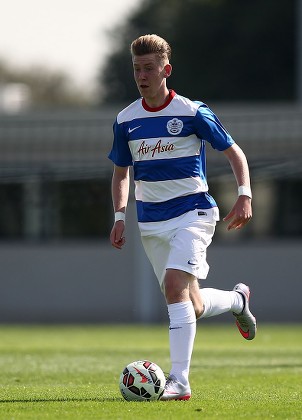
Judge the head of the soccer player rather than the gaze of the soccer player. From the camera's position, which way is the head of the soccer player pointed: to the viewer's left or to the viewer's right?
to the viewer's left

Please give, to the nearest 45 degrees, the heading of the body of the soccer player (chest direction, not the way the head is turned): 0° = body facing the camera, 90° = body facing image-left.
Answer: approximately 45°
